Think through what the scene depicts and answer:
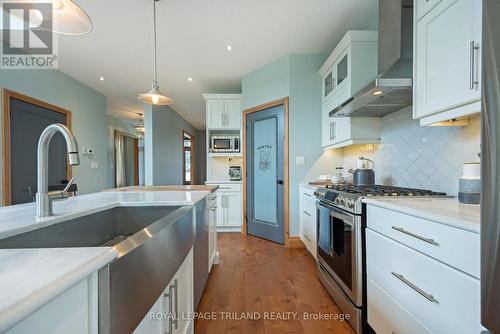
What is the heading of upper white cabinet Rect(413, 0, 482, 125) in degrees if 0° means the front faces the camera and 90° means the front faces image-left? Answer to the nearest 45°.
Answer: approximately 45°

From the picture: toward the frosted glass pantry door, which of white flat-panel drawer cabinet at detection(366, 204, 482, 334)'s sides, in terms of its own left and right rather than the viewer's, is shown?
right

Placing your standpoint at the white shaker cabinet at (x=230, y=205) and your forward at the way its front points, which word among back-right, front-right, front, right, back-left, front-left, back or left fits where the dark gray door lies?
right

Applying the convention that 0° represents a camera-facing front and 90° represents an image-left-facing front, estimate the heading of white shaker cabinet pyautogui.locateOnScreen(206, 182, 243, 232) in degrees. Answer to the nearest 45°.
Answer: approximately 0°

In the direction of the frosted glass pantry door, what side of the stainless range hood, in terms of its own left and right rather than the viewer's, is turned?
right

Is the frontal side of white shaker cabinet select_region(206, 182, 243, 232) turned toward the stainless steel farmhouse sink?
yes

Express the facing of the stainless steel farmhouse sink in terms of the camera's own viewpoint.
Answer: facing the viewer and to the right of the viewer

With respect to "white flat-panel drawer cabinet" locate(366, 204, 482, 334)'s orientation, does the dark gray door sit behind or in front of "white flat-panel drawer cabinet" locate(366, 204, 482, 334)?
in front

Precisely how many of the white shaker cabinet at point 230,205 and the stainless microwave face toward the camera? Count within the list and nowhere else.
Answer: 2

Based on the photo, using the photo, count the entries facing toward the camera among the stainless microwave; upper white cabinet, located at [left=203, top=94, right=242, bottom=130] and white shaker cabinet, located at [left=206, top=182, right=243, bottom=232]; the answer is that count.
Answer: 3

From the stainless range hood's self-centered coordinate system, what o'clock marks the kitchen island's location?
The kitchen island is roughly at 11 o'clock from the stainless range hood.

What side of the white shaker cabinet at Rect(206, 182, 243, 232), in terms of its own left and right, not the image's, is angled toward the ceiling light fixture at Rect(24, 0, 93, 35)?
front

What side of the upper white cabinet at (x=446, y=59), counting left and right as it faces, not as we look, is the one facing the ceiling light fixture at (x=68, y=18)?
front

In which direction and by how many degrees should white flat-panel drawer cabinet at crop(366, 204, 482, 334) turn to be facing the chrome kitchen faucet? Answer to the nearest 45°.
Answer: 0° — it already faces it
